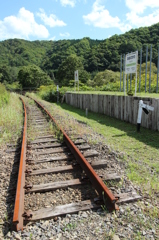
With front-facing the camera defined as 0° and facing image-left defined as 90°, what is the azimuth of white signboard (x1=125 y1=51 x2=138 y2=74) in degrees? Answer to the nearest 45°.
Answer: approximately 45°
